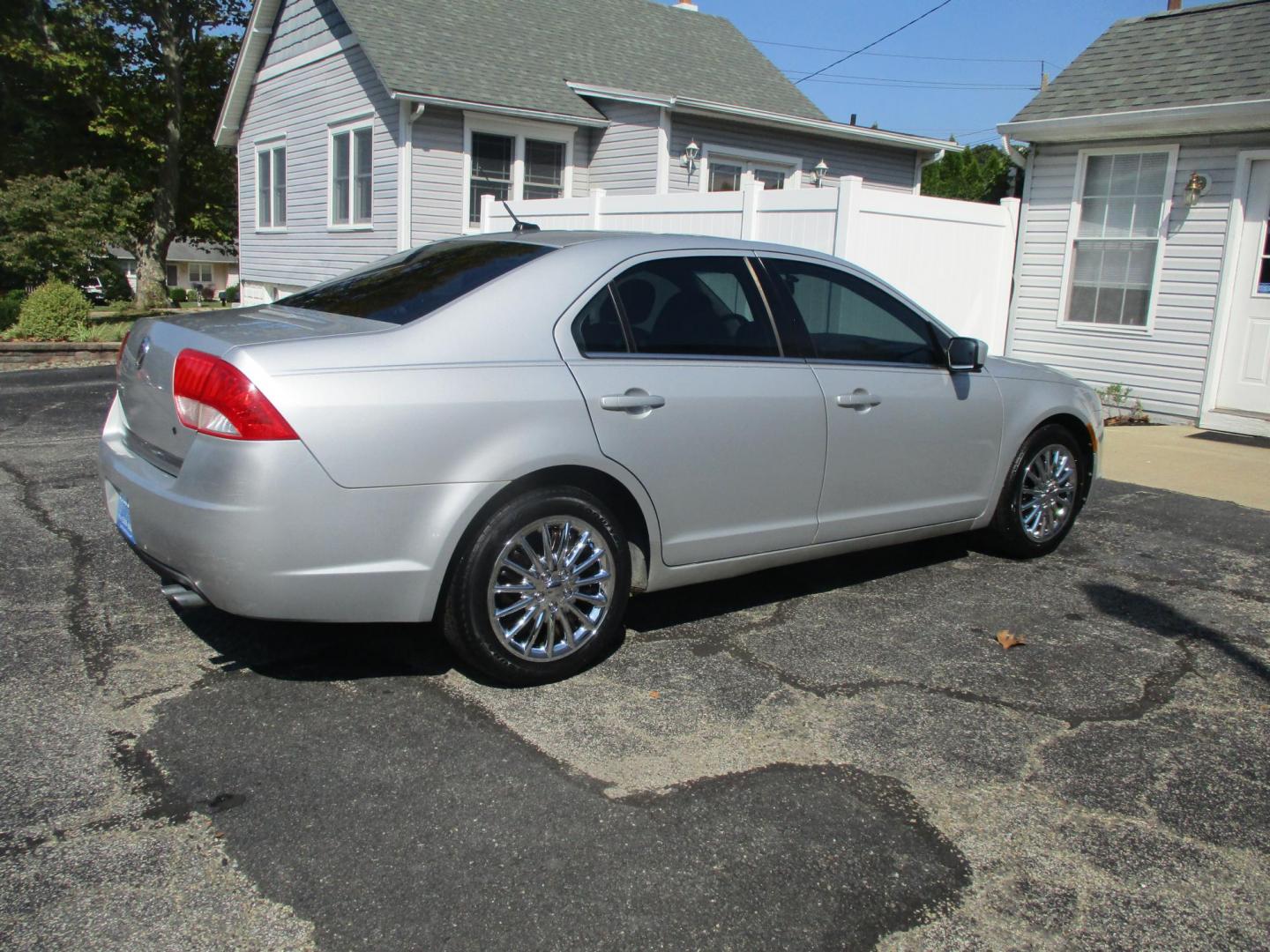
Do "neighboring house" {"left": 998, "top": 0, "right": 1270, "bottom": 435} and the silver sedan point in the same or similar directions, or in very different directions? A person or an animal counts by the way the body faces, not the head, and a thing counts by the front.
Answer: very different directions

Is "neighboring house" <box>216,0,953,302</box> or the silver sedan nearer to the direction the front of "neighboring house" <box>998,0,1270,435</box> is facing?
the silver sedan

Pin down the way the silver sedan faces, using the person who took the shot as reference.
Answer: facing away from the viewer and to the right of the viewer

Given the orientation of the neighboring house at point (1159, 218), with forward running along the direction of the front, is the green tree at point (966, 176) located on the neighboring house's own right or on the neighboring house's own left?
on the neighboring house's own right

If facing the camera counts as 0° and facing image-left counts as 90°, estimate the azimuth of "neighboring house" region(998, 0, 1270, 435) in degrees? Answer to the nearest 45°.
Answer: approximately 45°

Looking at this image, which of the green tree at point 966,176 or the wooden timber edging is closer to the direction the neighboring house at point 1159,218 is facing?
the wooden timber edging

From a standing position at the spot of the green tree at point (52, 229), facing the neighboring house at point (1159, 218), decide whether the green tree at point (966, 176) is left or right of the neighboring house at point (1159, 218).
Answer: left

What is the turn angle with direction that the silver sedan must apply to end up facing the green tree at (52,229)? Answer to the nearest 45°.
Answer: approximately 90° to its left

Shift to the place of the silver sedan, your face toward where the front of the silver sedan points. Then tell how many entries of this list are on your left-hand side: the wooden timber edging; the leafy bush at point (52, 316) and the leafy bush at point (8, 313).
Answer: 3

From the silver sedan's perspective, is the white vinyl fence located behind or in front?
in front

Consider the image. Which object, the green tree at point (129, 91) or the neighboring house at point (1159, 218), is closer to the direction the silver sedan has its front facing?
the neighboring house

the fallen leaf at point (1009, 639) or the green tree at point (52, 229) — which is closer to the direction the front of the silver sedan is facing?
the fallen leaf
